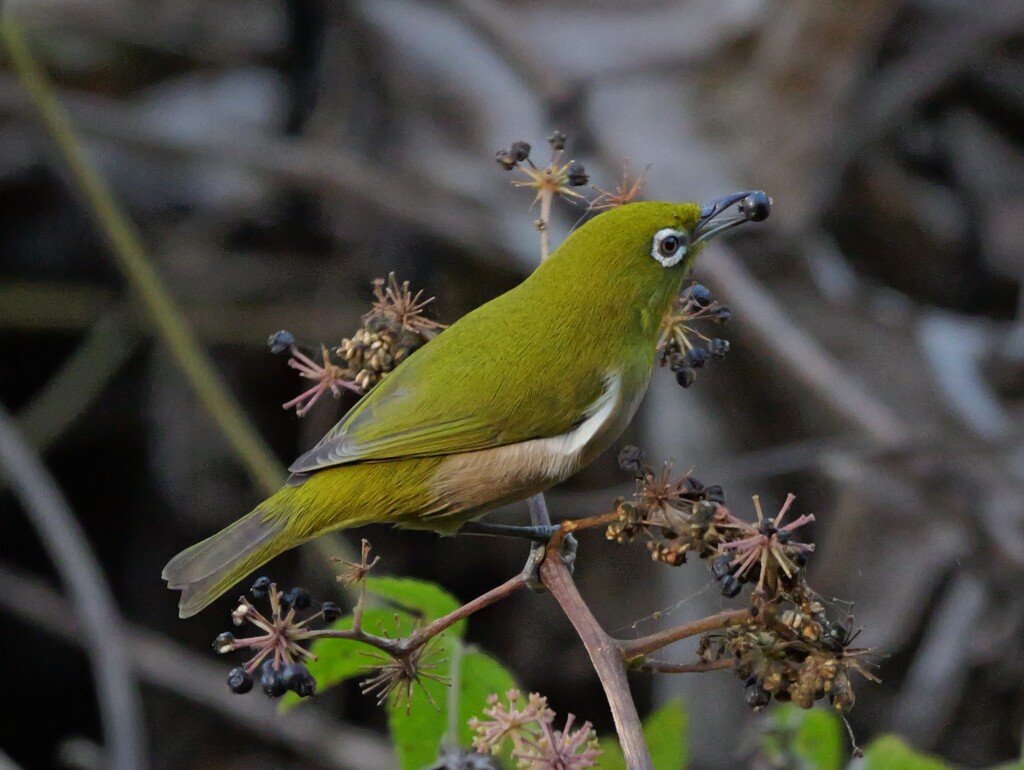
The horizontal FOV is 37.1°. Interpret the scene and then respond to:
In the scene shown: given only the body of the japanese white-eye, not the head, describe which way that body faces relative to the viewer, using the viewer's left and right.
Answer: facing to the right of the viewer
